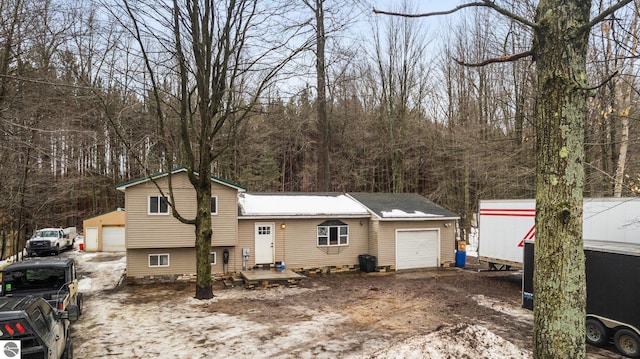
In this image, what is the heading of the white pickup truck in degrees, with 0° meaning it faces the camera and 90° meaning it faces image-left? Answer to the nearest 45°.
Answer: approximately 45°

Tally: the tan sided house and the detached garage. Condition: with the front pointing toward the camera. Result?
2

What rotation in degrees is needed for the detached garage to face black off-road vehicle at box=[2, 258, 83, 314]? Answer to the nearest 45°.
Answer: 0° — it already faces it

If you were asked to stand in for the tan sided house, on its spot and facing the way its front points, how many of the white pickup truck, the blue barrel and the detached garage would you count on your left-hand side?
1

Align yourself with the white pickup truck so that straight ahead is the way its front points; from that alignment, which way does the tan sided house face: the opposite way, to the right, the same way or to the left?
the same way

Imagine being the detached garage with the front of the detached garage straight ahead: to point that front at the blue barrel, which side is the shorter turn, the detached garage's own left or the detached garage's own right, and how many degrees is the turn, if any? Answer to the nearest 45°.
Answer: approximately 45° to the detached garage's own left

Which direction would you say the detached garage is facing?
toward the camera

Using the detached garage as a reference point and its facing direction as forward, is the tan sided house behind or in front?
in front

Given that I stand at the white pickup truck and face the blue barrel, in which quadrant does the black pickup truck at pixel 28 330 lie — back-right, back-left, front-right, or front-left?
front-right

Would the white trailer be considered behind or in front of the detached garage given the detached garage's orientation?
in front

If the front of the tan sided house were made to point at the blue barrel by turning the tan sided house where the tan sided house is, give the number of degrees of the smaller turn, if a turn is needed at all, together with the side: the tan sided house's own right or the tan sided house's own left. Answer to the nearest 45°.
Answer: approximately 90° to the tan sided house's own left

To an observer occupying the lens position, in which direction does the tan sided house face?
facing the viewer
